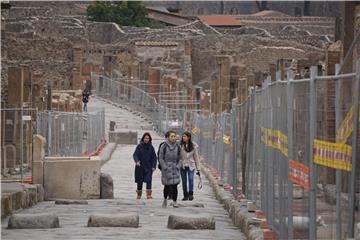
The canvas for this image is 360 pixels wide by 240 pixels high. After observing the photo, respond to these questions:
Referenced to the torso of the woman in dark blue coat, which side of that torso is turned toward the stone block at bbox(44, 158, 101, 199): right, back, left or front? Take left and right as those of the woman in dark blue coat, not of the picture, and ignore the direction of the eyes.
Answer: right

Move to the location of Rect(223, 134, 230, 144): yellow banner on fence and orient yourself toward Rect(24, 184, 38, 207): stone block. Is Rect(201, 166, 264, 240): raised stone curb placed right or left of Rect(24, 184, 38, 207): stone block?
left

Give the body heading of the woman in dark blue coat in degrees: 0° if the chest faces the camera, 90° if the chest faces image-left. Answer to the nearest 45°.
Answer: approximately 0°

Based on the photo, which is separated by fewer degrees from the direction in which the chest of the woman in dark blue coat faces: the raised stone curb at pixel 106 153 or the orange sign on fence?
the orange sign on fence

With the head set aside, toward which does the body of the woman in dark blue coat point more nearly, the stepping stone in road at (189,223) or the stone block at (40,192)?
the stepping stone in road

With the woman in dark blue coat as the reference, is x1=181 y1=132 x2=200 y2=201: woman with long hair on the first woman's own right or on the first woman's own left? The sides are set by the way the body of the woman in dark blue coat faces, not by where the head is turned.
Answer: on the first woman's own left
